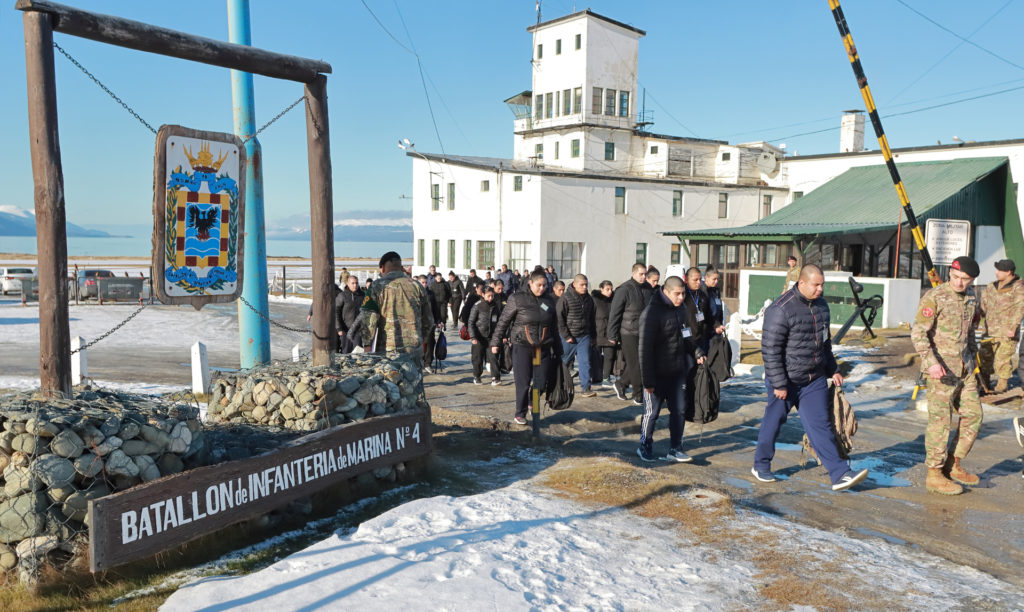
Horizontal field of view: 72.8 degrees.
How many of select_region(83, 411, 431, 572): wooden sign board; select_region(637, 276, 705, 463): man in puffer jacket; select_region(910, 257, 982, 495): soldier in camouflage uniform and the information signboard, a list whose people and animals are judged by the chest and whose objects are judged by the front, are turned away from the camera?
0

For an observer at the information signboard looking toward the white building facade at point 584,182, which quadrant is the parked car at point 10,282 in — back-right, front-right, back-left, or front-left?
front-left

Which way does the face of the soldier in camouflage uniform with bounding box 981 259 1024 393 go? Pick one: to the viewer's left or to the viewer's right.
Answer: to the viewer's left

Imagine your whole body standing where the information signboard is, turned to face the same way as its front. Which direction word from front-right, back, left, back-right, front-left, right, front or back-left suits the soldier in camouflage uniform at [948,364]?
front

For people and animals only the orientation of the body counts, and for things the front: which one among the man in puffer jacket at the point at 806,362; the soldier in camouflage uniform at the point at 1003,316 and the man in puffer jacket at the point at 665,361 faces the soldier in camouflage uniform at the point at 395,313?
the soldier in camouflage uniform at the point at 1003,316

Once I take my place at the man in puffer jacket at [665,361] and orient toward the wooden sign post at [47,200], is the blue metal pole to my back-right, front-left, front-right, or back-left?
front-right

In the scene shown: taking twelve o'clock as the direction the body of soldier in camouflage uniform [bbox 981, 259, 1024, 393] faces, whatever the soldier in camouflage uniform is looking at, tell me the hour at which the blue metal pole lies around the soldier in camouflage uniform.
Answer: The blue metal pole is roughly at 12 o'clock from the soldier in camouflage uniform.

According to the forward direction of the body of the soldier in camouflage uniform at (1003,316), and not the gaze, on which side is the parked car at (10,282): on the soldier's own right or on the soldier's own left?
on the soldier's own right

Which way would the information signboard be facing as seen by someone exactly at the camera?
facing the viewer

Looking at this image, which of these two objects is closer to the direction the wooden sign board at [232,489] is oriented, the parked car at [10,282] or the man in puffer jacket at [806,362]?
the man in puffer jacket

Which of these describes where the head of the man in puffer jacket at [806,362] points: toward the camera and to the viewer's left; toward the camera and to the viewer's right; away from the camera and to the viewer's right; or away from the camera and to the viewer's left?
toward the camera and to the viewer's right

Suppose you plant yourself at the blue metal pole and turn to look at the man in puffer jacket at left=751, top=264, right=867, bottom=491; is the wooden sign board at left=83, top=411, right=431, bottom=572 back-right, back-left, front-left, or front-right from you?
front-right

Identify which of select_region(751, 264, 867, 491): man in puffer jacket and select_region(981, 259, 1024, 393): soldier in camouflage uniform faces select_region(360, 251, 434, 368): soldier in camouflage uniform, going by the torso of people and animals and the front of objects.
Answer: select_region(981, 259, 1024, 393): soldier in camouflage uniform

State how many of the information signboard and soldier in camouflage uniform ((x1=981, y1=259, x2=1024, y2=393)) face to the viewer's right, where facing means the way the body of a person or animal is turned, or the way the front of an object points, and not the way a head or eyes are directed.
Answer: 0
